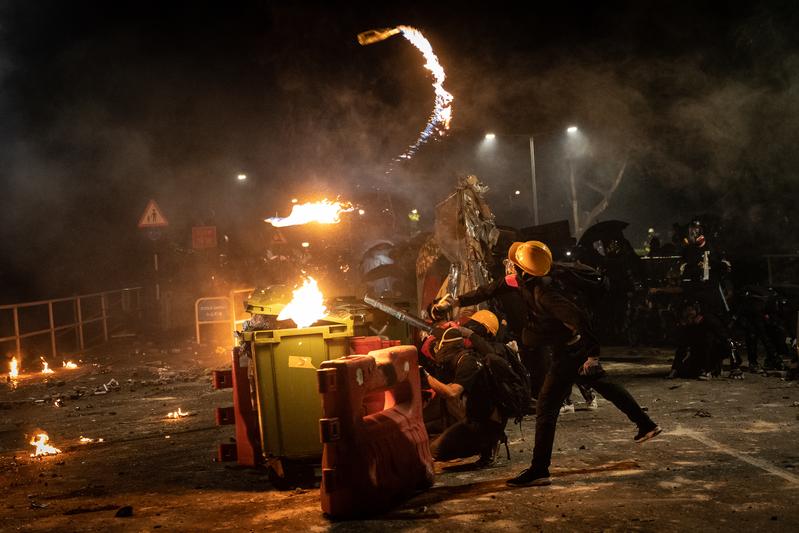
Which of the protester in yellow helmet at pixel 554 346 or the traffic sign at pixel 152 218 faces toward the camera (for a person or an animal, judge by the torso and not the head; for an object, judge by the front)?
the traffic sign

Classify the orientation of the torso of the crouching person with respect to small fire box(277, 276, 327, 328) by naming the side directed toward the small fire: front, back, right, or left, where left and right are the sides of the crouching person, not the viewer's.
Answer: front

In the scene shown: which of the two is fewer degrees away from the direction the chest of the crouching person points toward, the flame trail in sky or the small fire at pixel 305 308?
the small fire

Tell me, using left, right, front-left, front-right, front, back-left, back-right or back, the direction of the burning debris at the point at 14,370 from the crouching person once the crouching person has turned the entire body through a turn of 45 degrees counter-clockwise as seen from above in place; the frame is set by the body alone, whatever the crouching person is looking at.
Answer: right

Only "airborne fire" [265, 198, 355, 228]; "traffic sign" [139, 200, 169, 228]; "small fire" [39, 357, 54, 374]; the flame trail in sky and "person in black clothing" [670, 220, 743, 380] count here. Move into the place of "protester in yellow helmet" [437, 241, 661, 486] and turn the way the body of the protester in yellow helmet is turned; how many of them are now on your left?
0

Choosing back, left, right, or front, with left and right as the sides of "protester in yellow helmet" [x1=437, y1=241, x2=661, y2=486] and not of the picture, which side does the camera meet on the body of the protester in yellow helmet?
left

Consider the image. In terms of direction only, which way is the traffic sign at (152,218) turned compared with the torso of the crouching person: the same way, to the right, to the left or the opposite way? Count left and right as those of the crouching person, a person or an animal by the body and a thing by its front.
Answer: to the left

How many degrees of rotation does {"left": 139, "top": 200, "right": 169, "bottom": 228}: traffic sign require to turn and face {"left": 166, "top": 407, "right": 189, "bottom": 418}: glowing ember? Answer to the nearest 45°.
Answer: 0° — it already faces it

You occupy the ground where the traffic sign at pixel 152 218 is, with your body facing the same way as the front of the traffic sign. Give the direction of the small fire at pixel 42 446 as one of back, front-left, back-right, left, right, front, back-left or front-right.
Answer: front

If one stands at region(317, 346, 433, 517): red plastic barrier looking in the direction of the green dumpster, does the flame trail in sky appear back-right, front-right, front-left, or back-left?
front-right

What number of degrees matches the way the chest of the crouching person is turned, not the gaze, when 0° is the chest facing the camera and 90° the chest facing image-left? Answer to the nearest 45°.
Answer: approximately 90°

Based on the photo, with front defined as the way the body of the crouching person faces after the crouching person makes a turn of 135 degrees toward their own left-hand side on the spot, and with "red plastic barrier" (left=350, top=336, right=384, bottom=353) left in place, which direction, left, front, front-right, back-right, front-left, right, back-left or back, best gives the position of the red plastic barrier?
back-right

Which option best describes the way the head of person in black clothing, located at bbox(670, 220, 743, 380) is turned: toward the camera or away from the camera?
toward the camera

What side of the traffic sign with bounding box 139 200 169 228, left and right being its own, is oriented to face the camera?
front
